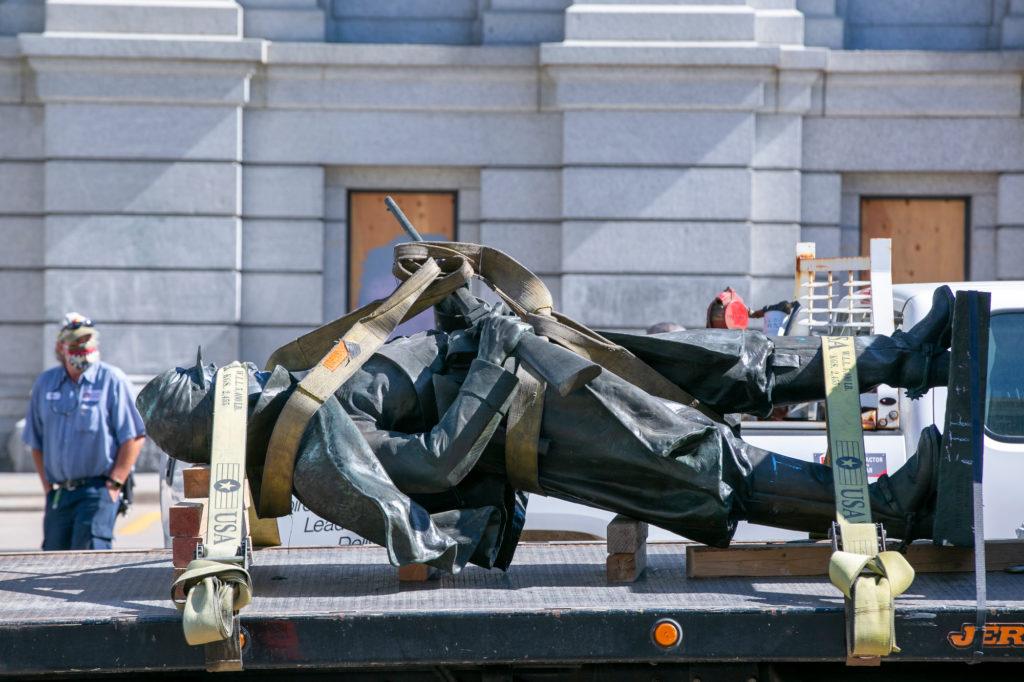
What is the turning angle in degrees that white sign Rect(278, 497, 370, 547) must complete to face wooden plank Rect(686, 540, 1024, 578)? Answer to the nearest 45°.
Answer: approximately 45° to its left

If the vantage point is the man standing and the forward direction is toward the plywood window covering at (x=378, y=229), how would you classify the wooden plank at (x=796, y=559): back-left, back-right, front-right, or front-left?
back-right

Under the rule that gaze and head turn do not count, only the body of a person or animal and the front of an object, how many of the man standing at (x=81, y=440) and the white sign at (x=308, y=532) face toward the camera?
2

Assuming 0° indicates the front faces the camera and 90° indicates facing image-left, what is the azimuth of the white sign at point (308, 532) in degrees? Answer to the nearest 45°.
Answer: approximately 0°

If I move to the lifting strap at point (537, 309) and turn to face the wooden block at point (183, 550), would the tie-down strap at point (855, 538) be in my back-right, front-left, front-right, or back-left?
back-left

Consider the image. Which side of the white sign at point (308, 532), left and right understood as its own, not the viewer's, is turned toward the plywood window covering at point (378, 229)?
back

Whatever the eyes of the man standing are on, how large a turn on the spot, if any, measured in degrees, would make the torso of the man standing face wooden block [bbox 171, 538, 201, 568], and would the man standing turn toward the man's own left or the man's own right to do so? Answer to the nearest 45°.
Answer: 0° — they already face it
